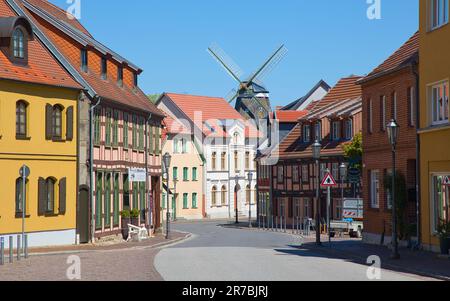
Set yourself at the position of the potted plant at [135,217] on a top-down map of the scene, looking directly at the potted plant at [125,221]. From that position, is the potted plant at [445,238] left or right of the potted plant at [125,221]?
left

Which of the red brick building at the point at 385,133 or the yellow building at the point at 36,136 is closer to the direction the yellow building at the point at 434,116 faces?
the yellow building

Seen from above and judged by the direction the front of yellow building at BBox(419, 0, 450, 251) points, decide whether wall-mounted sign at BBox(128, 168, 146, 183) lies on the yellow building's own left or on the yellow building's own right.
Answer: on the yellow building's own right

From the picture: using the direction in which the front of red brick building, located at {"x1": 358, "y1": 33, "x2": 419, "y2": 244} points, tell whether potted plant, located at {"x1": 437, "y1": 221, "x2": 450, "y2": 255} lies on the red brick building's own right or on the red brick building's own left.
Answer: on the red brick building's own left

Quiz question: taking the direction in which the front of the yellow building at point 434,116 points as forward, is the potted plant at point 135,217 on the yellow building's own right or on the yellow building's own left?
on the yellow building's own right

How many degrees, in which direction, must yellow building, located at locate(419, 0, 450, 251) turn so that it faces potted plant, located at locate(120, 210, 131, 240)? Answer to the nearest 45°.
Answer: approximately 90° to its right

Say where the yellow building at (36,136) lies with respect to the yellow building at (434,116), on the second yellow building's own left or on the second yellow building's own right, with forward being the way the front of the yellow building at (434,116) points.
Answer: on the second yellow building's own right

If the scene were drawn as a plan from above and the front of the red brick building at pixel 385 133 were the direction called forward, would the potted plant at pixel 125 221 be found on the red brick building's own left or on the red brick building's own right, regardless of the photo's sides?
on the red brick building's own right

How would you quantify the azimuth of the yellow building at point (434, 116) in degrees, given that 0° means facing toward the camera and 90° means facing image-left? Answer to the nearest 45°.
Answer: approximately 45°

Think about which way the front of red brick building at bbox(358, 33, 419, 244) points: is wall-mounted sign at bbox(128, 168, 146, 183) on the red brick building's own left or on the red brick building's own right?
on the red brick building's own right

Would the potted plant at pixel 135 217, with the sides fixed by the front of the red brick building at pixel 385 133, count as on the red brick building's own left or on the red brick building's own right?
on the red brick building's own right
